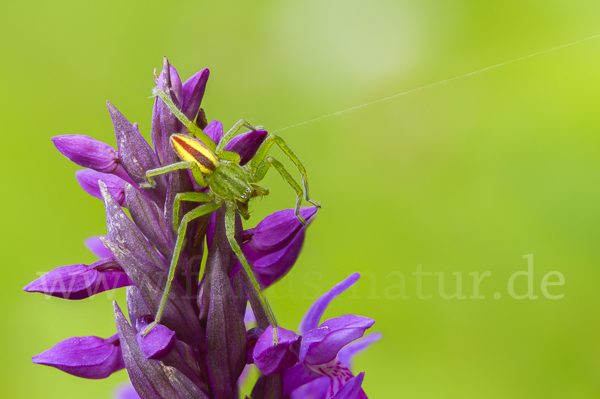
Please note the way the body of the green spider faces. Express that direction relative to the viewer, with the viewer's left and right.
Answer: facing the viewer and to the right of the viewer
